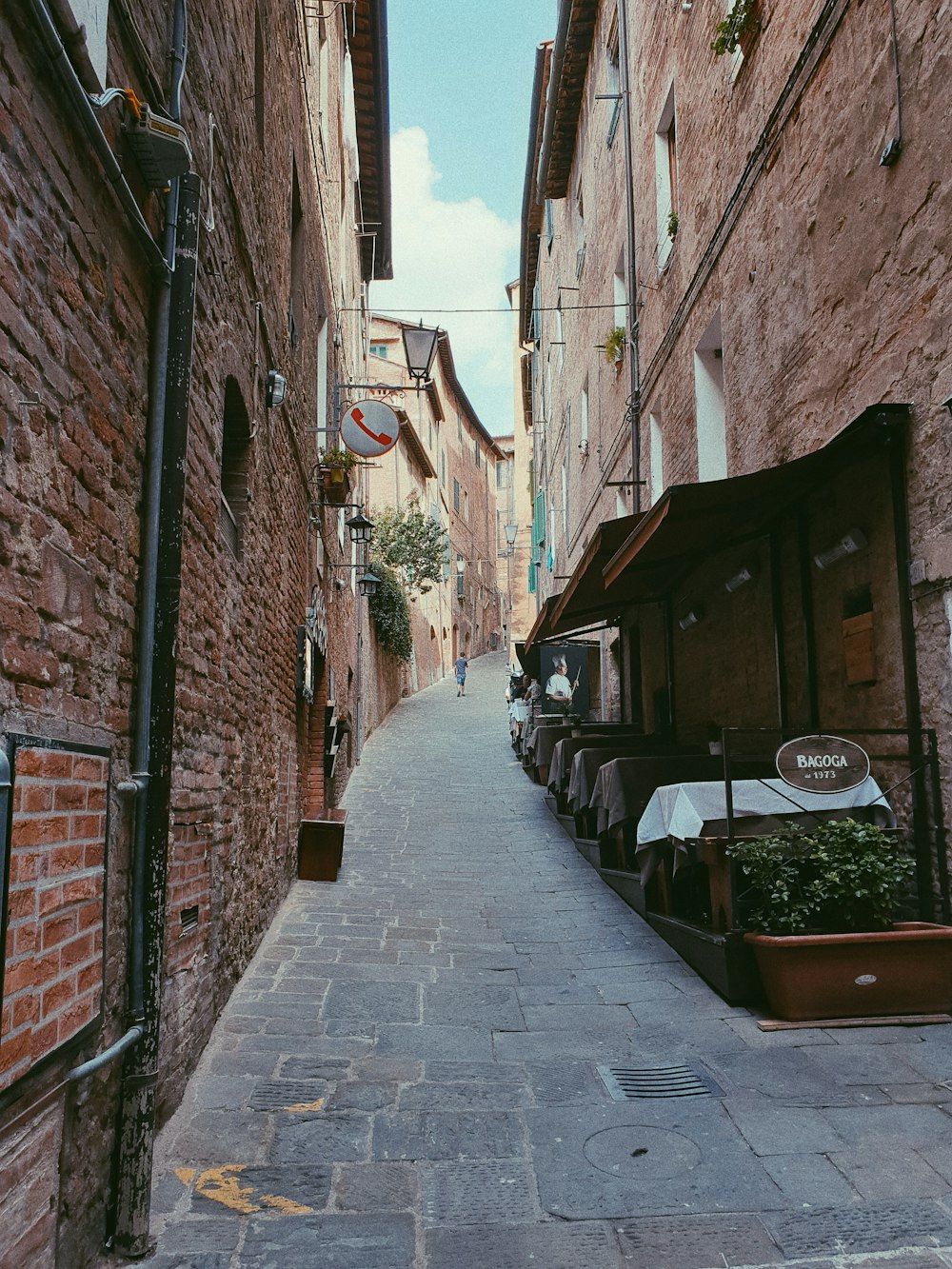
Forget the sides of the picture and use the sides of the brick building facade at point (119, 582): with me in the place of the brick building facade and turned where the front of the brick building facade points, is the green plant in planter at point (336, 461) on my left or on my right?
on my left

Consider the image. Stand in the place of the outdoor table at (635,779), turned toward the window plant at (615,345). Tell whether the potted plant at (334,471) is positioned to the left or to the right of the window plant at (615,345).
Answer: left

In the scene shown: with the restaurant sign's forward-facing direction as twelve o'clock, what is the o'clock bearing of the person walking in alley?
The person walking in alley is roughly at 5 o'clock from the restaurant sign.

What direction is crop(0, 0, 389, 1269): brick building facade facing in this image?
to the viewer's right

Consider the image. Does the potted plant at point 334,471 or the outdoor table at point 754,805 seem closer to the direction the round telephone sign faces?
the outdoor table

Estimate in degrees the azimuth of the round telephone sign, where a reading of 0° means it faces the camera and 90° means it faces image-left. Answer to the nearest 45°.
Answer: approximately 0°

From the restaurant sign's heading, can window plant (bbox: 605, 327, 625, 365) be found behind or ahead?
behind

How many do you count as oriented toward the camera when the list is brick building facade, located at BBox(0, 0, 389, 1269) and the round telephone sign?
1

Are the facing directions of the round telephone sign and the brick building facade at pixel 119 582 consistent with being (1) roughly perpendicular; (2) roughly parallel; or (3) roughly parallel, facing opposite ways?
roughly perpendicular
